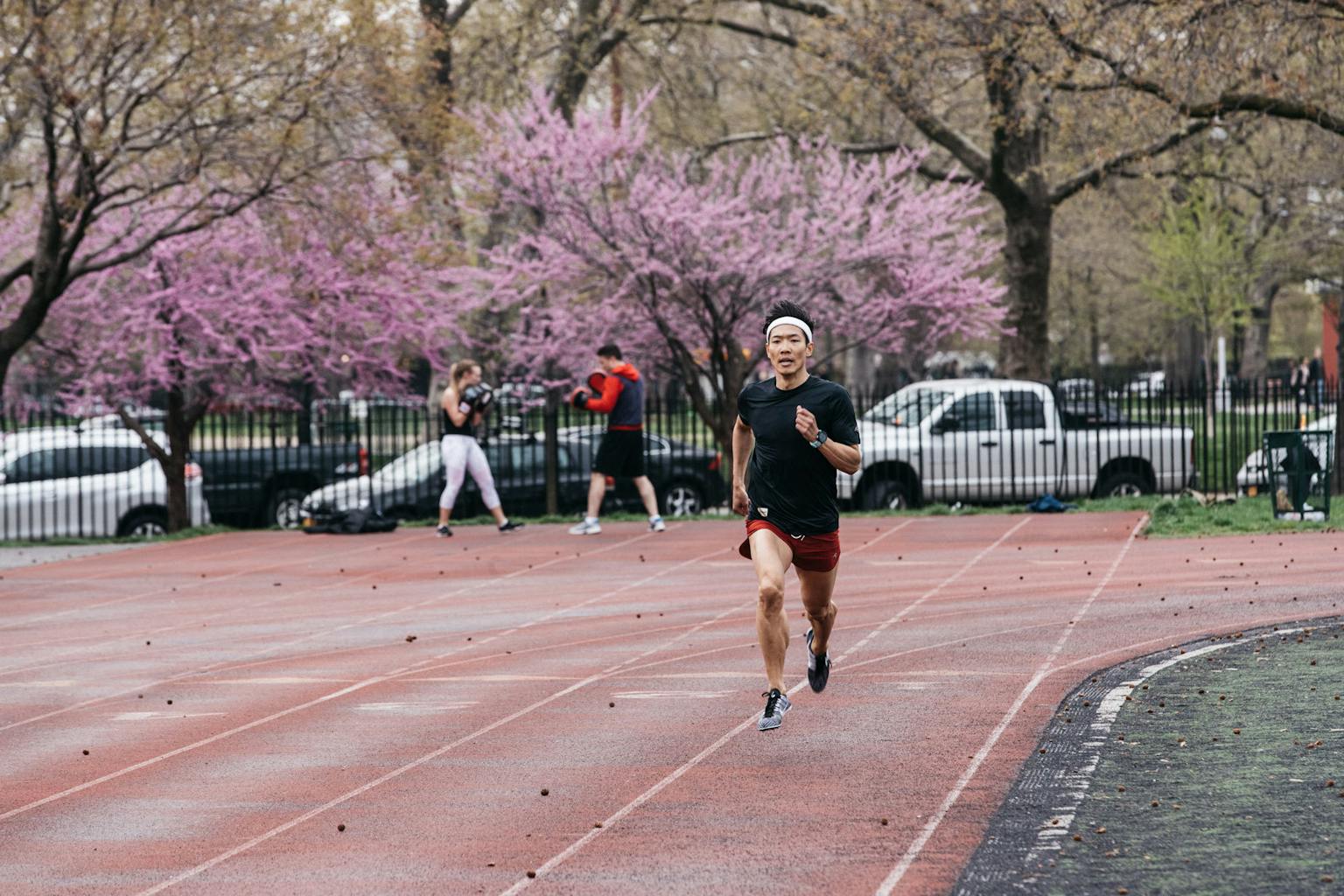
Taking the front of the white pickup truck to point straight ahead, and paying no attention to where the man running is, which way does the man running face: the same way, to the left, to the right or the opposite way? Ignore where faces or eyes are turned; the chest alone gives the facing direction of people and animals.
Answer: to the left

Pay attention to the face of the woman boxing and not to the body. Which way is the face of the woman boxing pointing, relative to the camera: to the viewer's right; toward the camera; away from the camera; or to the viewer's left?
to the viewer's right

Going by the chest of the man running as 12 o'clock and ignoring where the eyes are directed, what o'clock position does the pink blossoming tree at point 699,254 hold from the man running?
The pink blossoming tree is roughly at 6 o'clock from the man running.

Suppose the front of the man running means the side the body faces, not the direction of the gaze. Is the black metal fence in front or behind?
behind

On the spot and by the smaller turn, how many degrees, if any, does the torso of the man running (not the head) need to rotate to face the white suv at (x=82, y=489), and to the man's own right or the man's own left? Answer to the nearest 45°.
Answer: approximately 135° to the man's own right

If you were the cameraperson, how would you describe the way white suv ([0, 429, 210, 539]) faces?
facing to the left of the viewer

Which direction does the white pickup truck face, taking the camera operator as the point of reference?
facing to the left of the viewer

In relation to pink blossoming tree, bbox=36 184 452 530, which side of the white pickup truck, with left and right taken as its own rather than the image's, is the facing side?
front
